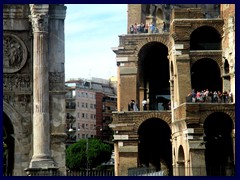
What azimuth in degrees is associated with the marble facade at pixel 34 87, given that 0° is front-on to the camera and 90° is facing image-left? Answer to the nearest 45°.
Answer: approximately 0°
